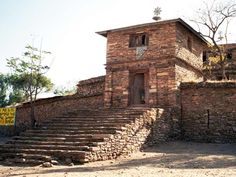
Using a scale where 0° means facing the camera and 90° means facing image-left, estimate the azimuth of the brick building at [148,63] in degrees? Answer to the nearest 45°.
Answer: approximately 45°

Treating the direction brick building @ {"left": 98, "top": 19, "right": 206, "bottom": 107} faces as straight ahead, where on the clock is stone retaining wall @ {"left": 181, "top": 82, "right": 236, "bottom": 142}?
The stone retaining wall is roughly at 8 o'clock from the brick building.
